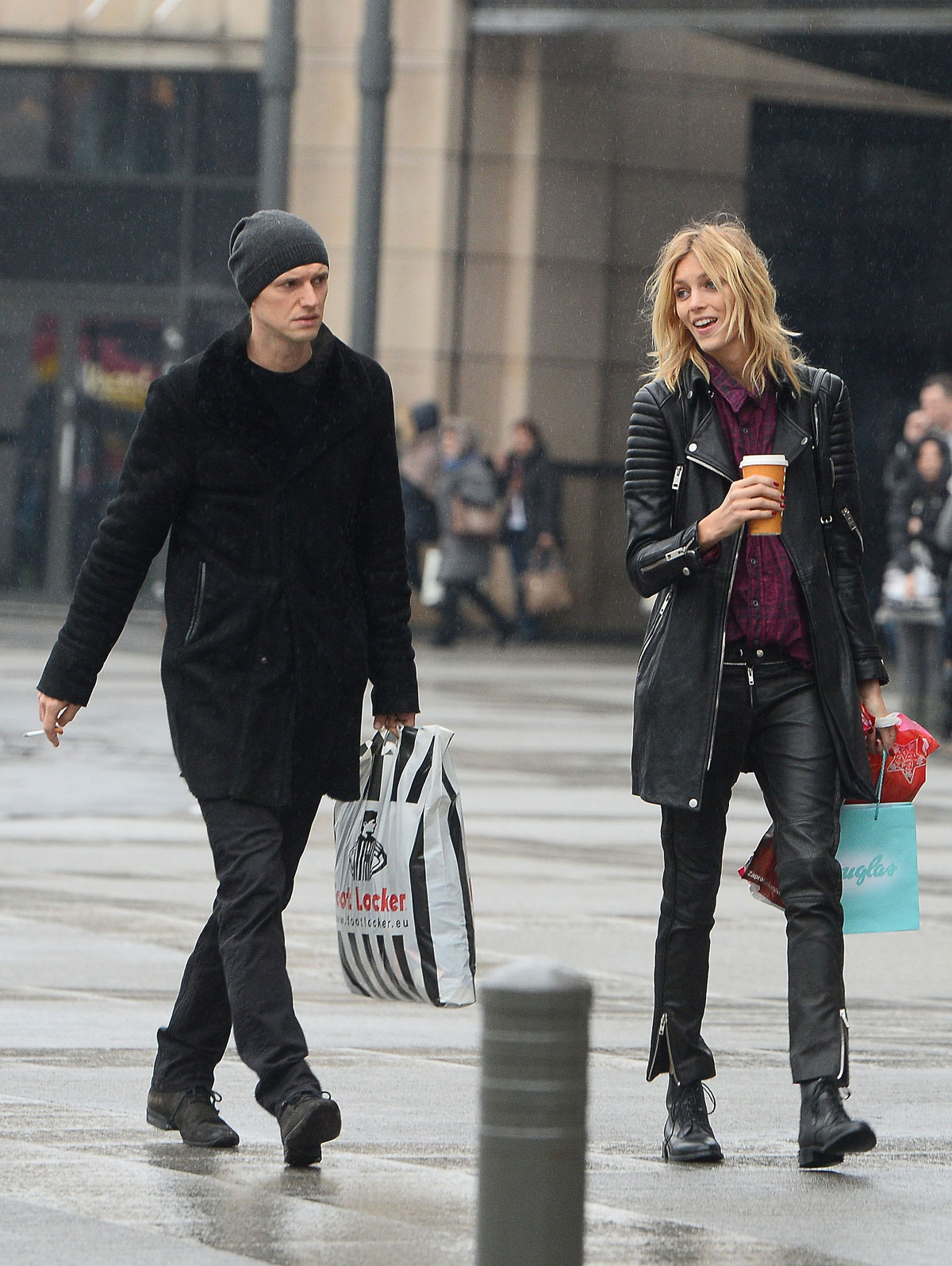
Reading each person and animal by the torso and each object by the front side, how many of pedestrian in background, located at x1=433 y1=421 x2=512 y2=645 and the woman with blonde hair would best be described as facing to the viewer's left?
1

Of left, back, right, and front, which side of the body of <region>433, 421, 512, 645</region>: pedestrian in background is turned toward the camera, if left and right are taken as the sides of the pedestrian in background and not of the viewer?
left

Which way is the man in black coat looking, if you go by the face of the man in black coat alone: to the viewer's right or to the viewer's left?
to the viewer's right

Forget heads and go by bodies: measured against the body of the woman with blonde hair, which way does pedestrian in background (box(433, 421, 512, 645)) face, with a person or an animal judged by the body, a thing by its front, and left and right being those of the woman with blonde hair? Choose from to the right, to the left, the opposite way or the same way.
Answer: to the right

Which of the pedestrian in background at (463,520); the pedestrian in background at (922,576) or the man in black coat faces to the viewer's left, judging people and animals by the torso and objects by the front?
the pedestrian in background at (463,520)

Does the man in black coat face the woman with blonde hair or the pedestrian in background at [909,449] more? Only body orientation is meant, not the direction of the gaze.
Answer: the woman with blonde hair

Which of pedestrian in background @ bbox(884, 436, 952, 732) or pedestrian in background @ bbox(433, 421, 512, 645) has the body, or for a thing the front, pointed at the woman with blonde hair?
pedestrian in background @ bbox(884, 436, 952, 732)

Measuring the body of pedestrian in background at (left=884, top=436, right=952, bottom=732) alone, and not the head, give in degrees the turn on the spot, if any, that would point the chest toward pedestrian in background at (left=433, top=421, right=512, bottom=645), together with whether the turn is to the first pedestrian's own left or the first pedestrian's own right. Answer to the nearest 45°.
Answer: approximately 135° to the first pedestrian's own right

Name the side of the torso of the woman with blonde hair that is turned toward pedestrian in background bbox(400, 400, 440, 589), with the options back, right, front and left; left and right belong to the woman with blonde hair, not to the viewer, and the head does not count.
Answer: back

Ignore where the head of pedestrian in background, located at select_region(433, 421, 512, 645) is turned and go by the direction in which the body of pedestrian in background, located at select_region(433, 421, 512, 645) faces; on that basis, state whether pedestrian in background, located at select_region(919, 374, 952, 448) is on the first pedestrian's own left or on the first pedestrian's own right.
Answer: on the first pedestrian's own left

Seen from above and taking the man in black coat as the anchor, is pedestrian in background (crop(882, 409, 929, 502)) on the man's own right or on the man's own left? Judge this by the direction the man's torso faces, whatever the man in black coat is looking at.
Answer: on the man's own left

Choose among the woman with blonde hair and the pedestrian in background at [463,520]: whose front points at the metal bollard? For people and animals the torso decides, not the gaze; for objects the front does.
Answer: the woman with blonde hair
